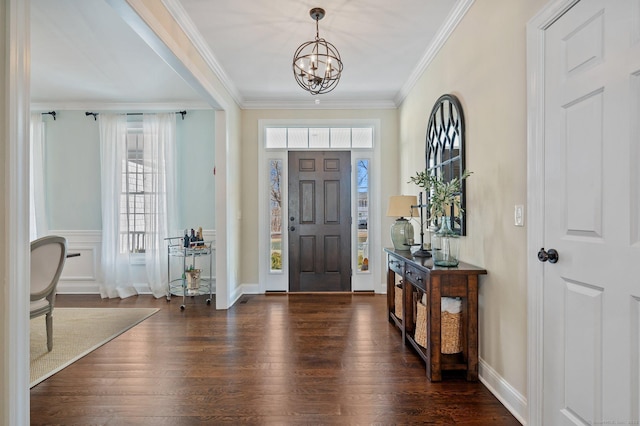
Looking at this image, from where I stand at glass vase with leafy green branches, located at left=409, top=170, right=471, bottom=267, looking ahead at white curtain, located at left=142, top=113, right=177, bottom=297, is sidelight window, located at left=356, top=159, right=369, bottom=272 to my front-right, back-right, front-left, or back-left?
front-right

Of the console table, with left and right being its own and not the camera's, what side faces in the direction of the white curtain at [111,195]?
front

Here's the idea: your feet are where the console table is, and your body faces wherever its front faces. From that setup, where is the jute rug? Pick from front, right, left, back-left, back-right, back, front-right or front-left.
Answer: front

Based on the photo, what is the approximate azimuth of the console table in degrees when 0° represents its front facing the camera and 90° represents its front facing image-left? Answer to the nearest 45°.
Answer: approximately 90°

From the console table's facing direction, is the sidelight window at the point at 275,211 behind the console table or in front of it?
in front

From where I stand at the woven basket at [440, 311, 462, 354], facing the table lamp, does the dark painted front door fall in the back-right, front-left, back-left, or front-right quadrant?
front-left

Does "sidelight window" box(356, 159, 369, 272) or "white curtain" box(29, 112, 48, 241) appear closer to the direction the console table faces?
the white curtain

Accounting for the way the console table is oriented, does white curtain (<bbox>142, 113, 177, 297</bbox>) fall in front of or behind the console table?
in front

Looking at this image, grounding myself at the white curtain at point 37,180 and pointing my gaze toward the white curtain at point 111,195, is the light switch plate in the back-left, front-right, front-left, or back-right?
front-right
